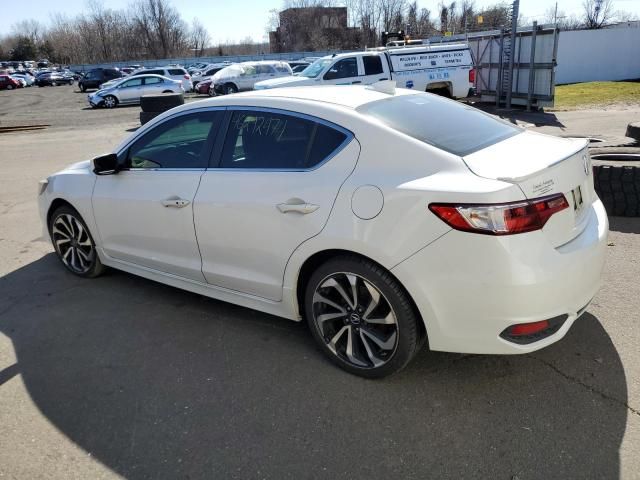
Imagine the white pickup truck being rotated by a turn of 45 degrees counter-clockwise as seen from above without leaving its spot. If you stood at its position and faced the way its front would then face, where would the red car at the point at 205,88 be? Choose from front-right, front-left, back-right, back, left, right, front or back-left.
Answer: right

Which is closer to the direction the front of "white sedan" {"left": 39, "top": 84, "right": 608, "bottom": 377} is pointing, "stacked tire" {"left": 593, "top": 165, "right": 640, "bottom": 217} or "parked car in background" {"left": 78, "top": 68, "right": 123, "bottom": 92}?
the parked car in background

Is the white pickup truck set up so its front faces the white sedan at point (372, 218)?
no

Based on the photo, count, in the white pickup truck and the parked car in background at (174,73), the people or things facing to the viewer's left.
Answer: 2

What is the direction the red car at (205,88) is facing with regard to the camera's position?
facing the viewer and to the left of the viewer

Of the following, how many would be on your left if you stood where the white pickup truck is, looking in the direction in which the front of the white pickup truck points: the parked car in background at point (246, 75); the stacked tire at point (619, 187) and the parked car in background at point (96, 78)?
1

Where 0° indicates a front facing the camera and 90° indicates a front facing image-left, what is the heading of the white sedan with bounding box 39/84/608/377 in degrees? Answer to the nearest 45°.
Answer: approximately 135°

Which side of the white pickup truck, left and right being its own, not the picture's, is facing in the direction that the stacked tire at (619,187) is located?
left

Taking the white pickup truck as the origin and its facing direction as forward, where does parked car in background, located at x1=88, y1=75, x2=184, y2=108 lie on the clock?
The parked car in background is roughly at 1 o'clock from the white pickup truck.

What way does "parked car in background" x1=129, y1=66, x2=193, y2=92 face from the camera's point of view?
to the viewer's left

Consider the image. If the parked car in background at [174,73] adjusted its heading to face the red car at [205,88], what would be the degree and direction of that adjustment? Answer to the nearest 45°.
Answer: approximately 135° to its left

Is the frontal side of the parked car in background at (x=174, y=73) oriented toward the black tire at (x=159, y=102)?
no

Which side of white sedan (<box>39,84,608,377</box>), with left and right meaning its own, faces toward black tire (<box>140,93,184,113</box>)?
front

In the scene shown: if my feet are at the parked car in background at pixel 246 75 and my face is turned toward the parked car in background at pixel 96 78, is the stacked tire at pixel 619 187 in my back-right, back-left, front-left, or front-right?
back-left

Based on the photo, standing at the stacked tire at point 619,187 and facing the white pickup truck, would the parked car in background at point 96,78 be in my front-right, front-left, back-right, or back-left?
front-left

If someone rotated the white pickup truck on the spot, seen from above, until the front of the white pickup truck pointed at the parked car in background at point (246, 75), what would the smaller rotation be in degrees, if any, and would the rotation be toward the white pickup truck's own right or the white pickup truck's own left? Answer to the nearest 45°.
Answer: approximately 45° to the white pickup truck's own right

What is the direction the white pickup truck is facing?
to the viewer's left
